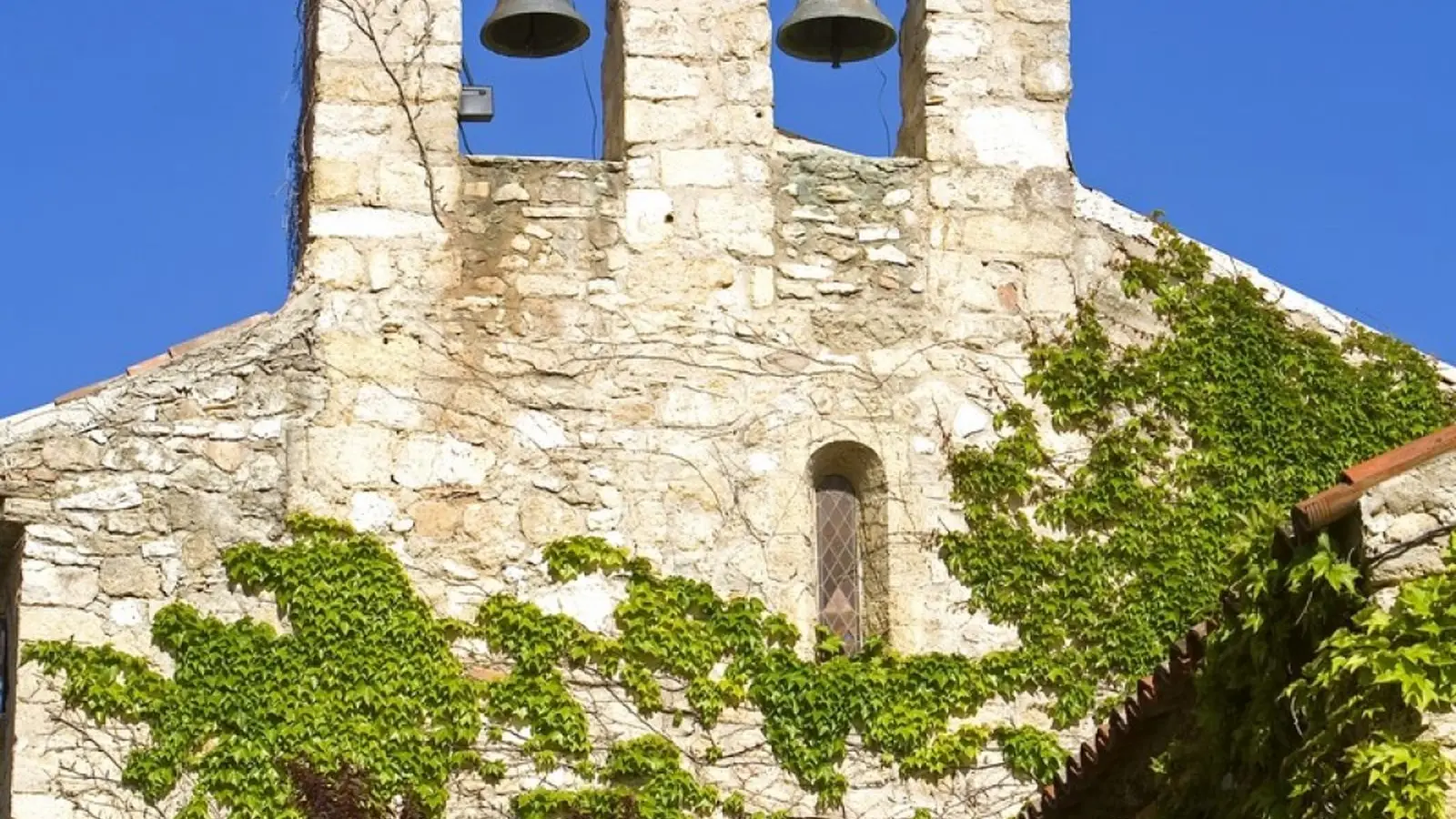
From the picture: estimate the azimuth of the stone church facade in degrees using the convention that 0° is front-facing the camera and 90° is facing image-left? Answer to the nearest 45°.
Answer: approximately 0°
